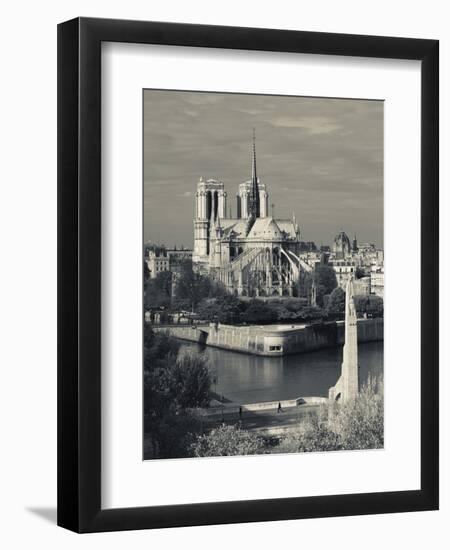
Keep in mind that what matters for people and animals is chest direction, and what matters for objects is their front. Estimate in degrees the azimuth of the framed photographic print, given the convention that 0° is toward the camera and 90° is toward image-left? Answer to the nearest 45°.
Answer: approximately 315°
